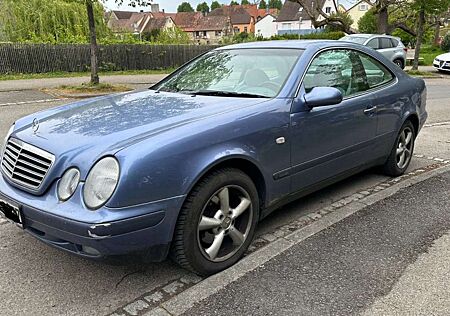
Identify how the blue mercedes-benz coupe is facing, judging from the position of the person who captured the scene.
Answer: facing the viewer and to the left of the viewer

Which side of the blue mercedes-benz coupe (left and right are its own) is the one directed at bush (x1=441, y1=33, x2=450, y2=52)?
back

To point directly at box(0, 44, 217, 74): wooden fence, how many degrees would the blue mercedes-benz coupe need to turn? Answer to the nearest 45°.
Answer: approximately 135° to its right

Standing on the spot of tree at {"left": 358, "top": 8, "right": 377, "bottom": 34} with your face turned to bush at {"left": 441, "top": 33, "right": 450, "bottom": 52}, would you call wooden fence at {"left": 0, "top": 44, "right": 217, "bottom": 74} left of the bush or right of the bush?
right
